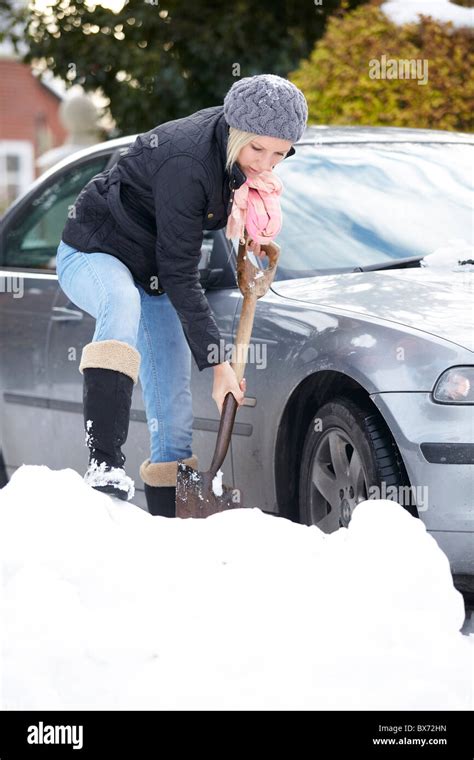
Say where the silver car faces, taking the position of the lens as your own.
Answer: facing the viewer and to the right of the viewer

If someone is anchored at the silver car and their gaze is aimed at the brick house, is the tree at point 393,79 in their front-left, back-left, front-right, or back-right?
front-right

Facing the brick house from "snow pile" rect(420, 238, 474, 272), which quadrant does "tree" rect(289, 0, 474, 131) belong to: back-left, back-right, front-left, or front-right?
front-right

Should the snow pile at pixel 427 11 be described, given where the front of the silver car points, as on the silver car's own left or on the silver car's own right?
on the silver car's own left

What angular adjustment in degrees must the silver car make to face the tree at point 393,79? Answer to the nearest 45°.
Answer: approximately 135° to its left

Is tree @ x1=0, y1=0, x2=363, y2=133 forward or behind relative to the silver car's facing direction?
behind

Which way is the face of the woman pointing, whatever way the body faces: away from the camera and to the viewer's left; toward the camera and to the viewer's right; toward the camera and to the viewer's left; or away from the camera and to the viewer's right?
toward the camera and to the viewer's right

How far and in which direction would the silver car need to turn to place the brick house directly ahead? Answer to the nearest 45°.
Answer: approximately 135° to its left
